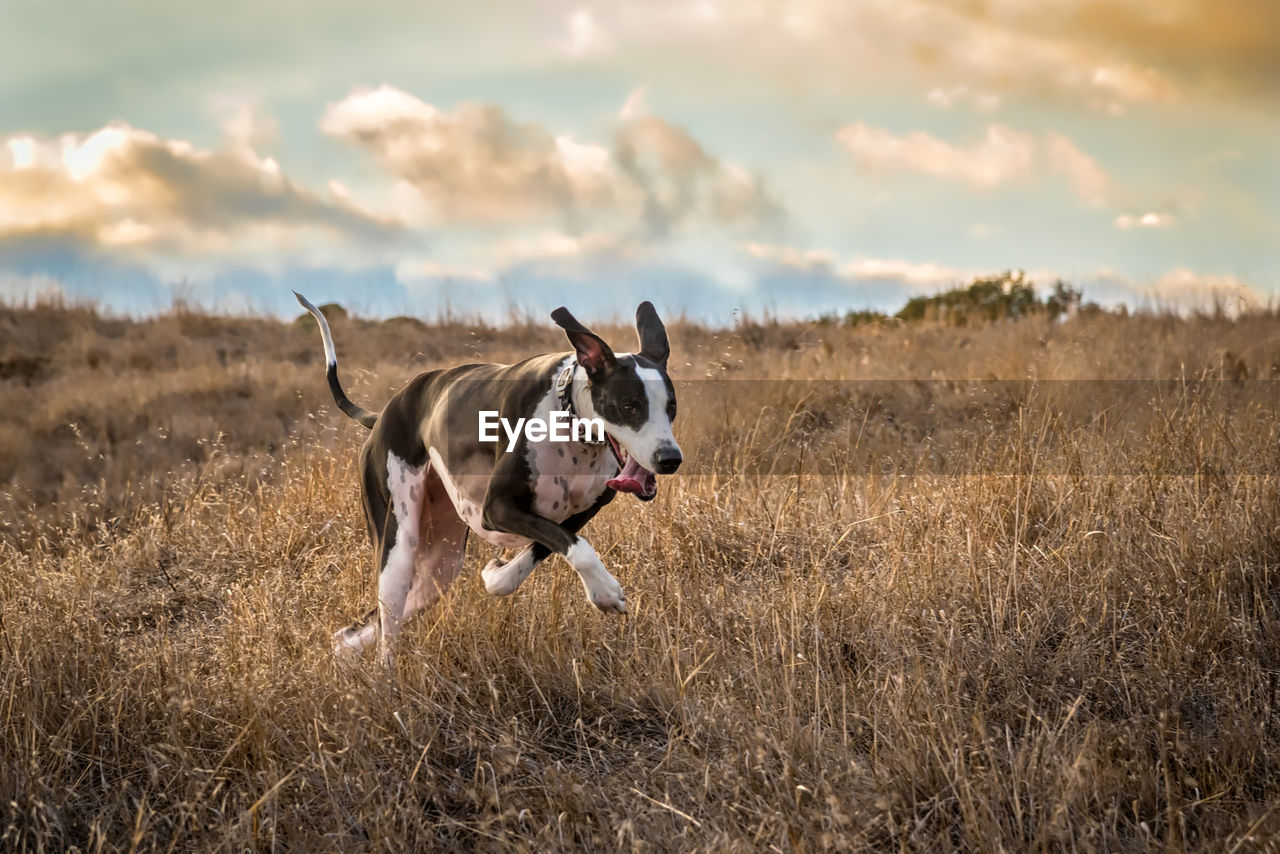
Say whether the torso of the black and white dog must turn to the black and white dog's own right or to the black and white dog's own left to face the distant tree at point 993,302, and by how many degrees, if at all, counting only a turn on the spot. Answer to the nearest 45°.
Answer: approximately 90° to the black and white dog's own left

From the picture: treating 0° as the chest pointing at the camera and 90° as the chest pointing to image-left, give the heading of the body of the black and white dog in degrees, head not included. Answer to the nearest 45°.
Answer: approximately 315°

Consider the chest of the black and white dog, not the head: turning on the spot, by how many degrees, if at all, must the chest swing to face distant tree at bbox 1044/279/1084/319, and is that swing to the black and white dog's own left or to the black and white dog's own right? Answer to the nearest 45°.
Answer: approximately 90° to the black and white dog's own left
